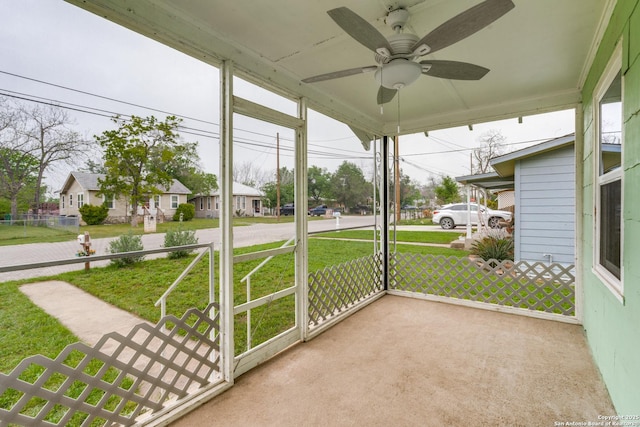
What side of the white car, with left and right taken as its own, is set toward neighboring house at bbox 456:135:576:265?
right

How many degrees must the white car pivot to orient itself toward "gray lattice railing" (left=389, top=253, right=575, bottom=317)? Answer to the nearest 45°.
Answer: approximately 90° to its right

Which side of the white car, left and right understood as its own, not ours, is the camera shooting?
right
